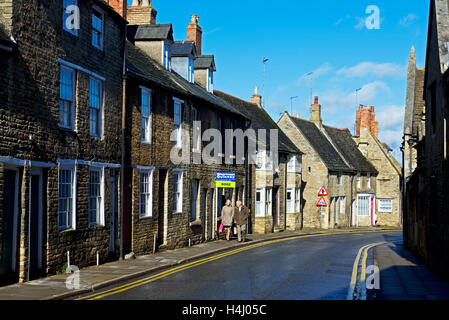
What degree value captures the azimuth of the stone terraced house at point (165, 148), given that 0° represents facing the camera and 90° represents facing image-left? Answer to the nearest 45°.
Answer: approximately 315°

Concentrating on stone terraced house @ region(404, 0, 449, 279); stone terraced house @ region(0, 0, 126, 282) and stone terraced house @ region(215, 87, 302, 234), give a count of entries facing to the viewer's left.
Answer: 1

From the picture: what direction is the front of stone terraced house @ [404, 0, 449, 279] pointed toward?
to the viewer's left

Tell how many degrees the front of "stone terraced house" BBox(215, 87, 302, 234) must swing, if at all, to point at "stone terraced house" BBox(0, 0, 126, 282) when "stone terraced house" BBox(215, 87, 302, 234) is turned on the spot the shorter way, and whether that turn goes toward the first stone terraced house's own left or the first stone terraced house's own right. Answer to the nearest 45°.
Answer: approximately 45° to the first stone terraced house's own right

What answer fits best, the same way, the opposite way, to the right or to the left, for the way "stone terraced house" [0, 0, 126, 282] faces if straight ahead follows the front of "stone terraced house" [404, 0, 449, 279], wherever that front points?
the opposite way
